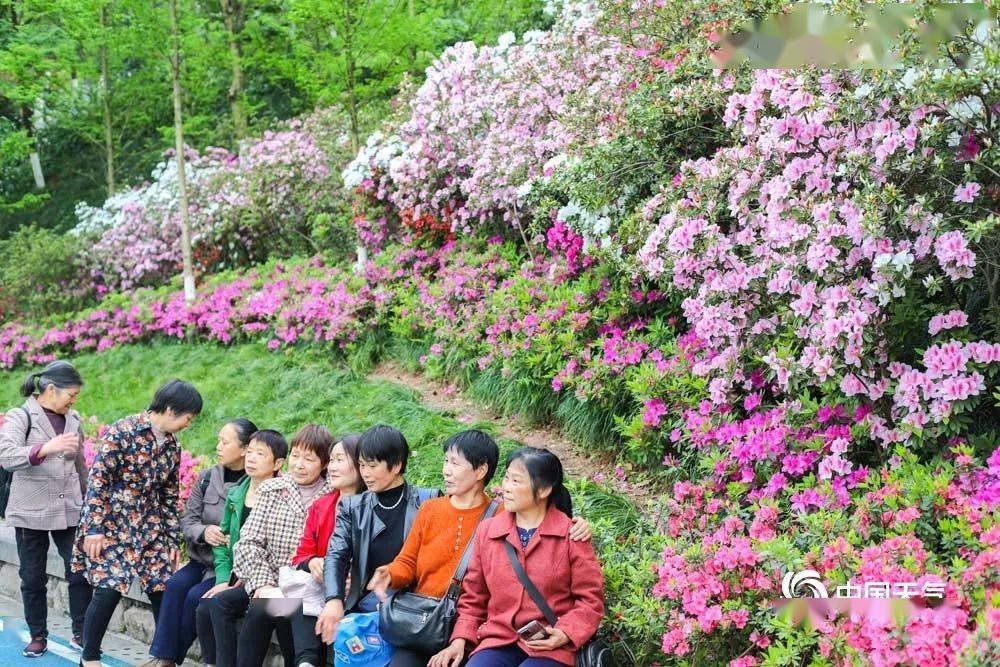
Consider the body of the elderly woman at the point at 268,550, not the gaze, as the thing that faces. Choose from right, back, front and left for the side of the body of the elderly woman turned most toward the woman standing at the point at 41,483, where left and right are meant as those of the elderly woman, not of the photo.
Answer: right

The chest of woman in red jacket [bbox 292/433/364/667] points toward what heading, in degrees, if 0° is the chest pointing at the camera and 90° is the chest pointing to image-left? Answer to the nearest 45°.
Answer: approximately 45°

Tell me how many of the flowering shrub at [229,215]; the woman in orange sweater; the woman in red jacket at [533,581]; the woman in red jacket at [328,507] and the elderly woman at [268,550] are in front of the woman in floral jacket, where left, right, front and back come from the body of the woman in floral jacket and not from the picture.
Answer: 4

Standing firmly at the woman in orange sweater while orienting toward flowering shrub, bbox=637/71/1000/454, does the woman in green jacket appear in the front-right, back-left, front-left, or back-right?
back-left

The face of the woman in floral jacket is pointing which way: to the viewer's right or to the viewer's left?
to the viewer's right
